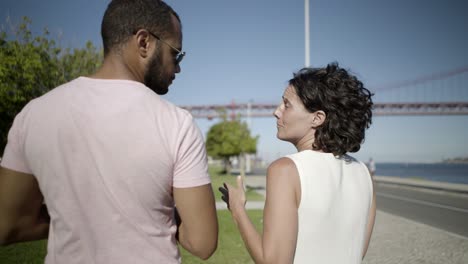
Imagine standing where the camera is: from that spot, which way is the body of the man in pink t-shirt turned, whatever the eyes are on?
away from the camera

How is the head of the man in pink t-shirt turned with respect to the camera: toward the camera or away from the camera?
away from the camera

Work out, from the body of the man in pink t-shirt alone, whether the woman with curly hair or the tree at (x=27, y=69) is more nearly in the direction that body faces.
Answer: the tree

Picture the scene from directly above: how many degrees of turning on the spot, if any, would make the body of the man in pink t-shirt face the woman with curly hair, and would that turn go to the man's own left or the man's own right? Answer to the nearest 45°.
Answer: approximately 90° to the man's own right

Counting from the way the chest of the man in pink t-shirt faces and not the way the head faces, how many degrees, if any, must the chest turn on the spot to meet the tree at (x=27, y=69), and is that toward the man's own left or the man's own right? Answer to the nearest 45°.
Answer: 0° — they already face it

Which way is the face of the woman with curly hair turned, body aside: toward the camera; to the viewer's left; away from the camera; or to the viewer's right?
to the viewer's left

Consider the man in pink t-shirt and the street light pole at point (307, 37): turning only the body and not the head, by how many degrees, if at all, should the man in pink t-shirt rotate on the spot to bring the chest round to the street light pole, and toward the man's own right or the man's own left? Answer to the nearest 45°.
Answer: approximately 45° to the man's own right

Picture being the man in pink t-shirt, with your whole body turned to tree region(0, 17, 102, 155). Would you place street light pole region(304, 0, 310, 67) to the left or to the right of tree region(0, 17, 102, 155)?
right
